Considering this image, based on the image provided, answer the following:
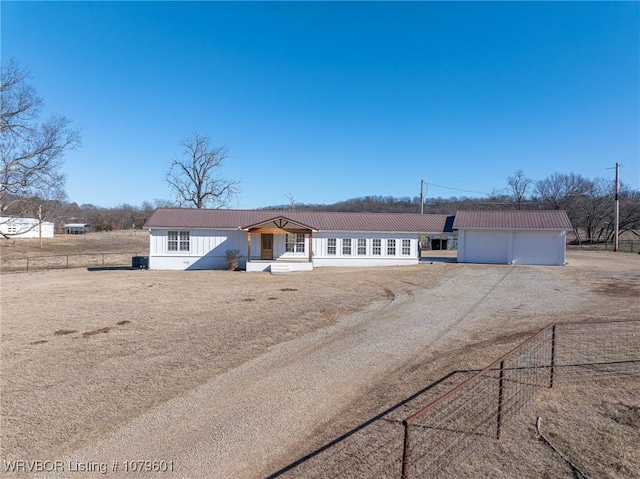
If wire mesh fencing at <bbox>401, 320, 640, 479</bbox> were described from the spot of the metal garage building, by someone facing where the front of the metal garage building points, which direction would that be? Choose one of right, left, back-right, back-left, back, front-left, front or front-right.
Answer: front

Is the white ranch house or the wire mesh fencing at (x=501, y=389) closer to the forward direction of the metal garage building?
the wire mesh fencing

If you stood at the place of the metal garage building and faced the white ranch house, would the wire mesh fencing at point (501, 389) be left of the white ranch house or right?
left

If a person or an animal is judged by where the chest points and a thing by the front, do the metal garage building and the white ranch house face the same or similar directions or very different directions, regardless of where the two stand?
same or similar directions

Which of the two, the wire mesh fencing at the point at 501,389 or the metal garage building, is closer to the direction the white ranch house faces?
the wire mesh fencing

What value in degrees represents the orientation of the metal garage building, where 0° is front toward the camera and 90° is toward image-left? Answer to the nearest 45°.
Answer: approximately 0°

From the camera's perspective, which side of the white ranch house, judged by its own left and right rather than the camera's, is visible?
front

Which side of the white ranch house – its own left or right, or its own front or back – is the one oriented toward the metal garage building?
left

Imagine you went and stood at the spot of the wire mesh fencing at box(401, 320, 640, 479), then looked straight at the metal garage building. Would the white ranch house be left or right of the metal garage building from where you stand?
left

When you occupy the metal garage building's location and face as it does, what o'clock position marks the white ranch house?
The white ranch house is roughly at 2 o'clock from the metal garage building.

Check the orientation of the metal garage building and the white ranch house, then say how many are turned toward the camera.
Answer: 2
